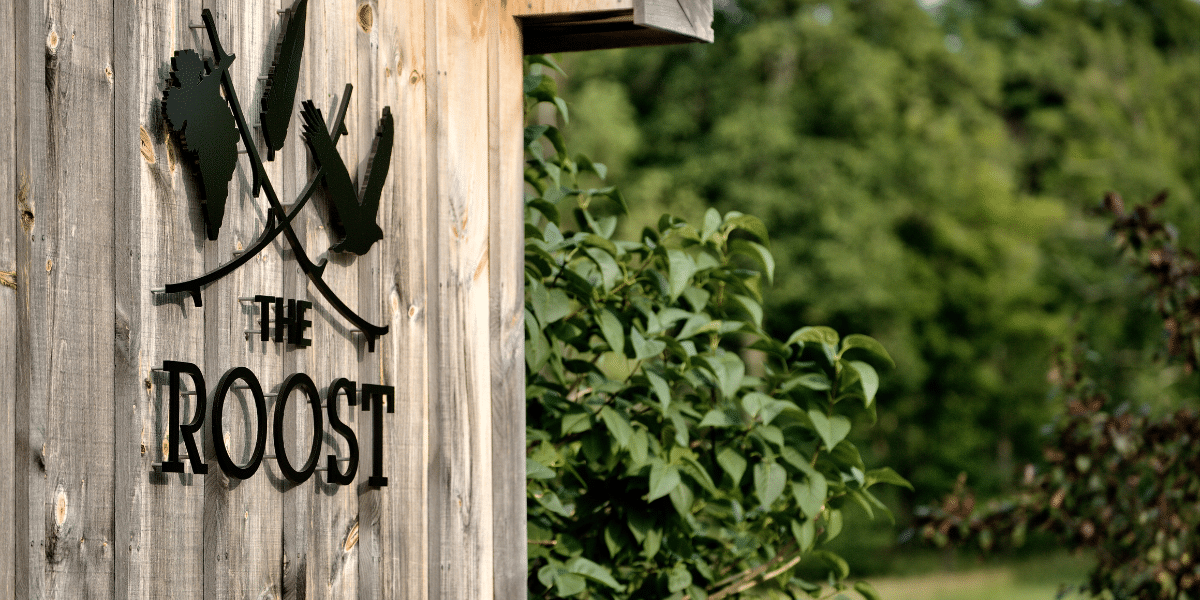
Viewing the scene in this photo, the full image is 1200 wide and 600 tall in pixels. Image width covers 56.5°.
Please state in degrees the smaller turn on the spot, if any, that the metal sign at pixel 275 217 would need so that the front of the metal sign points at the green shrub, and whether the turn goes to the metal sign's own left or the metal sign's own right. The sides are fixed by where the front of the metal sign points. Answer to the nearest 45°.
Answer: approximately 90° to the metal sign's own left
